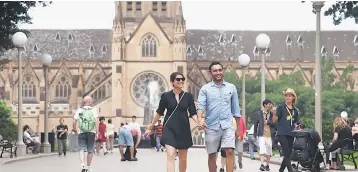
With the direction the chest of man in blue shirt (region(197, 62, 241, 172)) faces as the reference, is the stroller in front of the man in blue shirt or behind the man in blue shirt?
behind

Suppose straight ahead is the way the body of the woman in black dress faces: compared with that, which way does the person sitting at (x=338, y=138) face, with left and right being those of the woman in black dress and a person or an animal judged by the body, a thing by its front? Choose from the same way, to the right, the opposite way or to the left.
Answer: to the right

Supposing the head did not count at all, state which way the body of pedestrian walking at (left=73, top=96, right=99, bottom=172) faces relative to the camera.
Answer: away from the camera

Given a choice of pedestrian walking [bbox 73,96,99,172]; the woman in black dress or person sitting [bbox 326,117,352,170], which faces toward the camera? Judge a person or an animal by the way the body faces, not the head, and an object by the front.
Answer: the woman in black dress

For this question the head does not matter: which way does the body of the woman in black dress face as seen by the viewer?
toward the camera

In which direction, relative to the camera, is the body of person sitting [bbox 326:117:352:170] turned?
to the viewer's left

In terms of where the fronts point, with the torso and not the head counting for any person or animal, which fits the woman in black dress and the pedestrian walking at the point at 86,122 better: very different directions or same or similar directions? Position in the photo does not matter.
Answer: very different directions

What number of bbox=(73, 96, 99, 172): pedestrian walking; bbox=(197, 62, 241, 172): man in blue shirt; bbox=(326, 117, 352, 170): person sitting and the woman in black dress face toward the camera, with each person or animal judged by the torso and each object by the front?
2

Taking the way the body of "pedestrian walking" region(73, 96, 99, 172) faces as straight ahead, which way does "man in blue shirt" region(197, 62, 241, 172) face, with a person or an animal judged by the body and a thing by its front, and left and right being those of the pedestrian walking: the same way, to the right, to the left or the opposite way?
the opposite way

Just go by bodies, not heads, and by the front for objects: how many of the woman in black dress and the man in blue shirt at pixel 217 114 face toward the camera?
2

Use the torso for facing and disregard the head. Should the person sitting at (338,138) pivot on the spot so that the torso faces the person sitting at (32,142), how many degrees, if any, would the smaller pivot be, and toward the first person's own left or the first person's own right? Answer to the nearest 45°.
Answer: approximately 45° to the first person's own right

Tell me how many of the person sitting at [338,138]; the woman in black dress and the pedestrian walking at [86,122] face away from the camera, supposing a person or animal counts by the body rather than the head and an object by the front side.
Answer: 1
